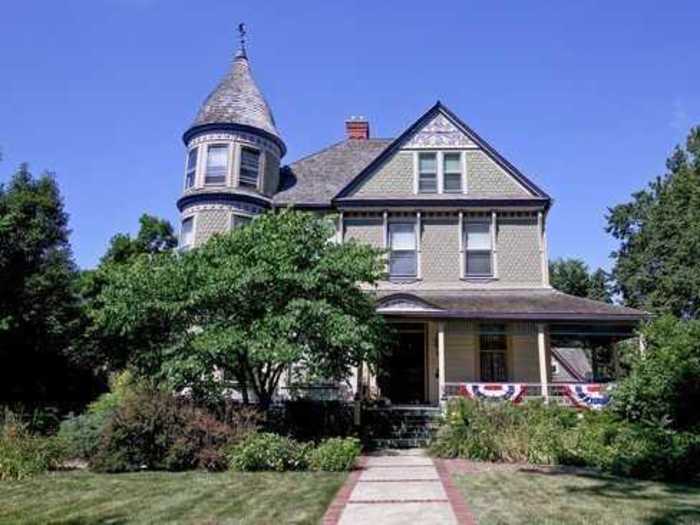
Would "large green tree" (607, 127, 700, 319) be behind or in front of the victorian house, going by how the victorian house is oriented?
behind

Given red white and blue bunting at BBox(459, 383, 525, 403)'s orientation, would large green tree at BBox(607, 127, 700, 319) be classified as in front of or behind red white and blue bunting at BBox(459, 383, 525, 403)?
behind

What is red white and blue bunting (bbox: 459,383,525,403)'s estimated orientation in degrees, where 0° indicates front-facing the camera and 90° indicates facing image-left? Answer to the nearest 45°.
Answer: approximately 0°

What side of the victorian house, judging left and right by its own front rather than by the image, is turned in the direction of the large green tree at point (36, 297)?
right

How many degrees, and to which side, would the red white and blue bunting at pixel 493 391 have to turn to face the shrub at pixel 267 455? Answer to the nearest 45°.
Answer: approximately 45° to its right

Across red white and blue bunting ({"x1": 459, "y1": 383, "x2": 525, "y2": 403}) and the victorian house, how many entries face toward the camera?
2

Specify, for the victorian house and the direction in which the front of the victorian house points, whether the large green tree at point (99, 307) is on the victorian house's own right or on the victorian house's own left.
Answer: on the victorian house's own right

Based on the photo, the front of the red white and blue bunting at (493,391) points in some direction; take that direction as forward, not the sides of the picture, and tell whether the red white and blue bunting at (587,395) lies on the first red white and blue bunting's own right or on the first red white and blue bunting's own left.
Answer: on the first red white and blue bunting's own left

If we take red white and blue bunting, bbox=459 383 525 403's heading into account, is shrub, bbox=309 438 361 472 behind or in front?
in front

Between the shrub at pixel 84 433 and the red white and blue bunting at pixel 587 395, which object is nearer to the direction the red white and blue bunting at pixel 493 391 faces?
the shrub
